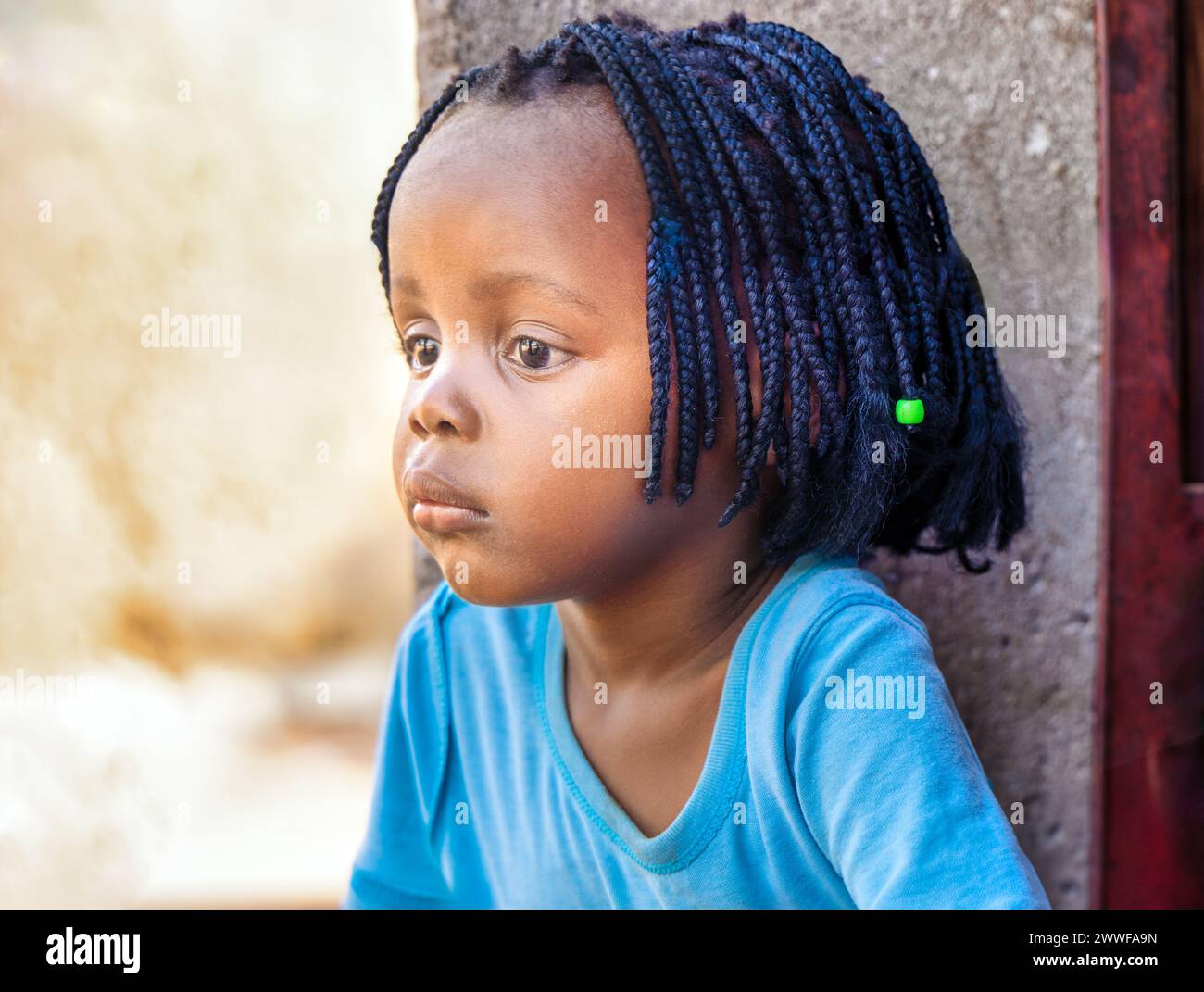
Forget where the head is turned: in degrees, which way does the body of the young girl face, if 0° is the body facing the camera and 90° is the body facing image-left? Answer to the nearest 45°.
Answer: approximately 45°
